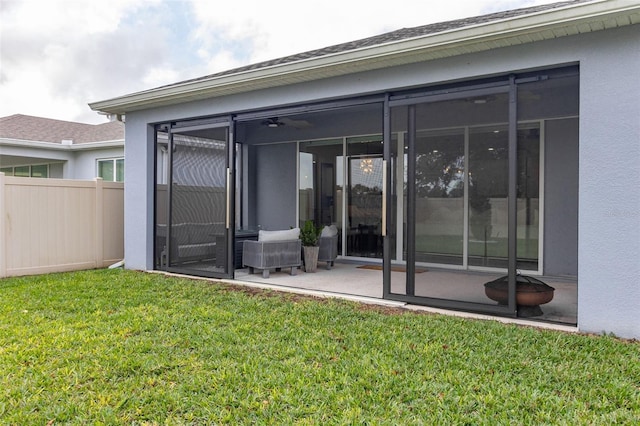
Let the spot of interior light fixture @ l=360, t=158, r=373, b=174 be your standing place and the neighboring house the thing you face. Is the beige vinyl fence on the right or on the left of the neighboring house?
left

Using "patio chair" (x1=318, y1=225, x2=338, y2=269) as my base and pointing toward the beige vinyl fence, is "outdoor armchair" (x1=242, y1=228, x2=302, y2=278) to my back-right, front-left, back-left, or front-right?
front-left

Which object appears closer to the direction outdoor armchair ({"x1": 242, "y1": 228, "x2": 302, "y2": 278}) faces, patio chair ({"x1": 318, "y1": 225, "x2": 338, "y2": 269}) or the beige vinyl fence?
the beige vinyl fence

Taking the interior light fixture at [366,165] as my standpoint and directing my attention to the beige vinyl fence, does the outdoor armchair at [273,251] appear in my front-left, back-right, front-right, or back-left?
front-left
